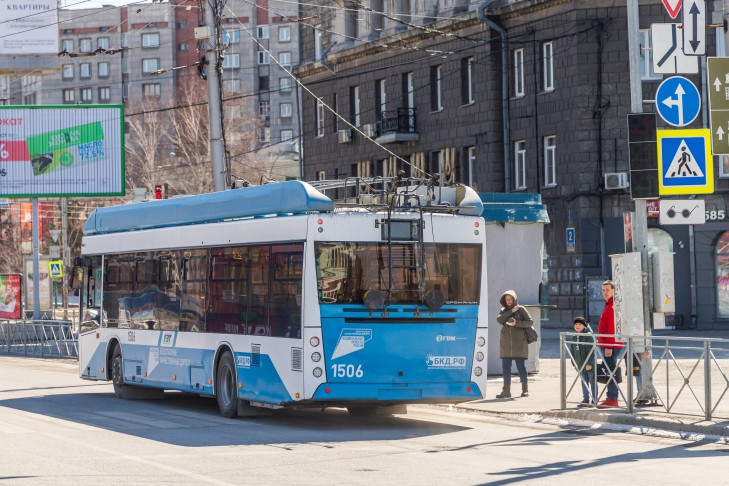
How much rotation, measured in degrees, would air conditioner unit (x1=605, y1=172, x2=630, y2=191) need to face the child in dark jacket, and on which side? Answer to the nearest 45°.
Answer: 0° — it already faces them

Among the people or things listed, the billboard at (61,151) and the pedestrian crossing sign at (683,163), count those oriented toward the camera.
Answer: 2

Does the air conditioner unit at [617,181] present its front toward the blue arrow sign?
yes

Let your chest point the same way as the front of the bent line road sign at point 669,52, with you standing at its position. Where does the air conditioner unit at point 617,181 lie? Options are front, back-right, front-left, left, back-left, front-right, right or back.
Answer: back

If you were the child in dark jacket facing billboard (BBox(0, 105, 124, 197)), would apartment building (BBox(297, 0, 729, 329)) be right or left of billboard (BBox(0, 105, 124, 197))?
right

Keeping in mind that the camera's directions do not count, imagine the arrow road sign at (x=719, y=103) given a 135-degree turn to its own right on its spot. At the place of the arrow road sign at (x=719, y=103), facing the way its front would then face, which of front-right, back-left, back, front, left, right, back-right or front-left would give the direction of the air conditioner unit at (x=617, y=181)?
front-right
